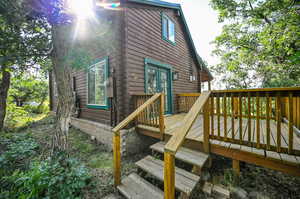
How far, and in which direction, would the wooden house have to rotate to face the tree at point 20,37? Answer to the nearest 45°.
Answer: approximately 90° to its right

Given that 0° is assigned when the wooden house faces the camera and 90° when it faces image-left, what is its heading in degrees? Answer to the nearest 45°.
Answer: approximately 315°

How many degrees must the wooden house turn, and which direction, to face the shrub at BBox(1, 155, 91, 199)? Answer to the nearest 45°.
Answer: approximately 90° to its right
